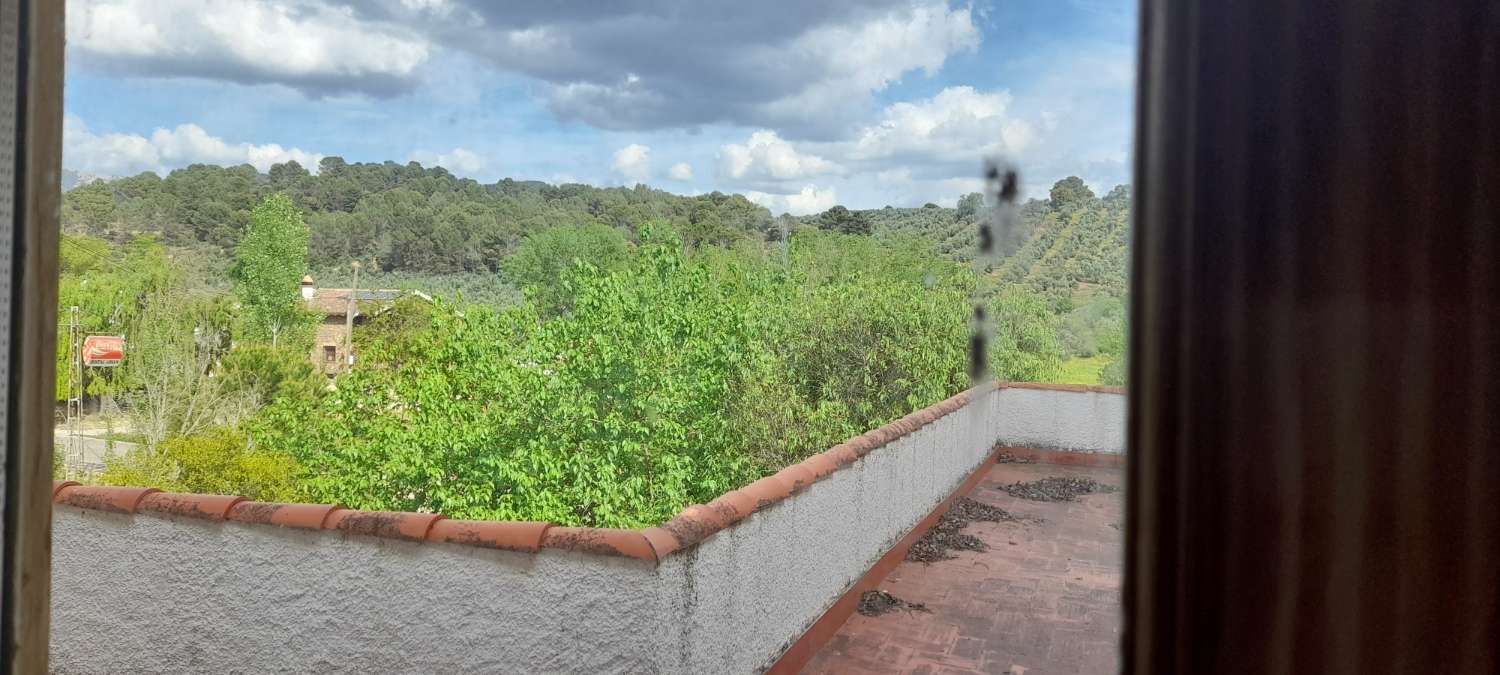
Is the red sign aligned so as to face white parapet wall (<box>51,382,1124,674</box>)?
yes

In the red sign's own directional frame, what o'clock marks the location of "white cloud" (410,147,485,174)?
The white cloud is roughly at 7 o'clock from the red sign.

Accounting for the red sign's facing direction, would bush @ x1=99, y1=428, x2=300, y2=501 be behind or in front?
in front

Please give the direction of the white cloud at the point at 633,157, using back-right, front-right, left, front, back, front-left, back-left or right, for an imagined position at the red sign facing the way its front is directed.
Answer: back-left

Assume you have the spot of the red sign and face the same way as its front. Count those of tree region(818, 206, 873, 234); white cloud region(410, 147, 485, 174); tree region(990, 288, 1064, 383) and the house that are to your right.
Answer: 0

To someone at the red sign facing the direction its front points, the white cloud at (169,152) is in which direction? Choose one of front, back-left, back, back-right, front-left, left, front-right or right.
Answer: back

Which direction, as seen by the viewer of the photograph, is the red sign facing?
facing the viewer

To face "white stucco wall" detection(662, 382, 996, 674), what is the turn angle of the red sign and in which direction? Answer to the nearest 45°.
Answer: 0° — it already faces it

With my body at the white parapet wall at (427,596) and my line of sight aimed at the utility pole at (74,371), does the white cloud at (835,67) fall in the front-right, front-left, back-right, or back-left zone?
front-right

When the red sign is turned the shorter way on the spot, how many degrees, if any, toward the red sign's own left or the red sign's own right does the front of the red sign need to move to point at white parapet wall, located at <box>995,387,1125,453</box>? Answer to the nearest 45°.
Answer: approximately 45° to the red sign's own left

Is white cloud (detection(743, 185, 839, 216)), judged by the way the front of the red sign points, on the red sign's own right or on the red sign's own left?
on the red sign's own left

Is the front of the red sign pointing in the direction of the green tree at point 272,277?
no
